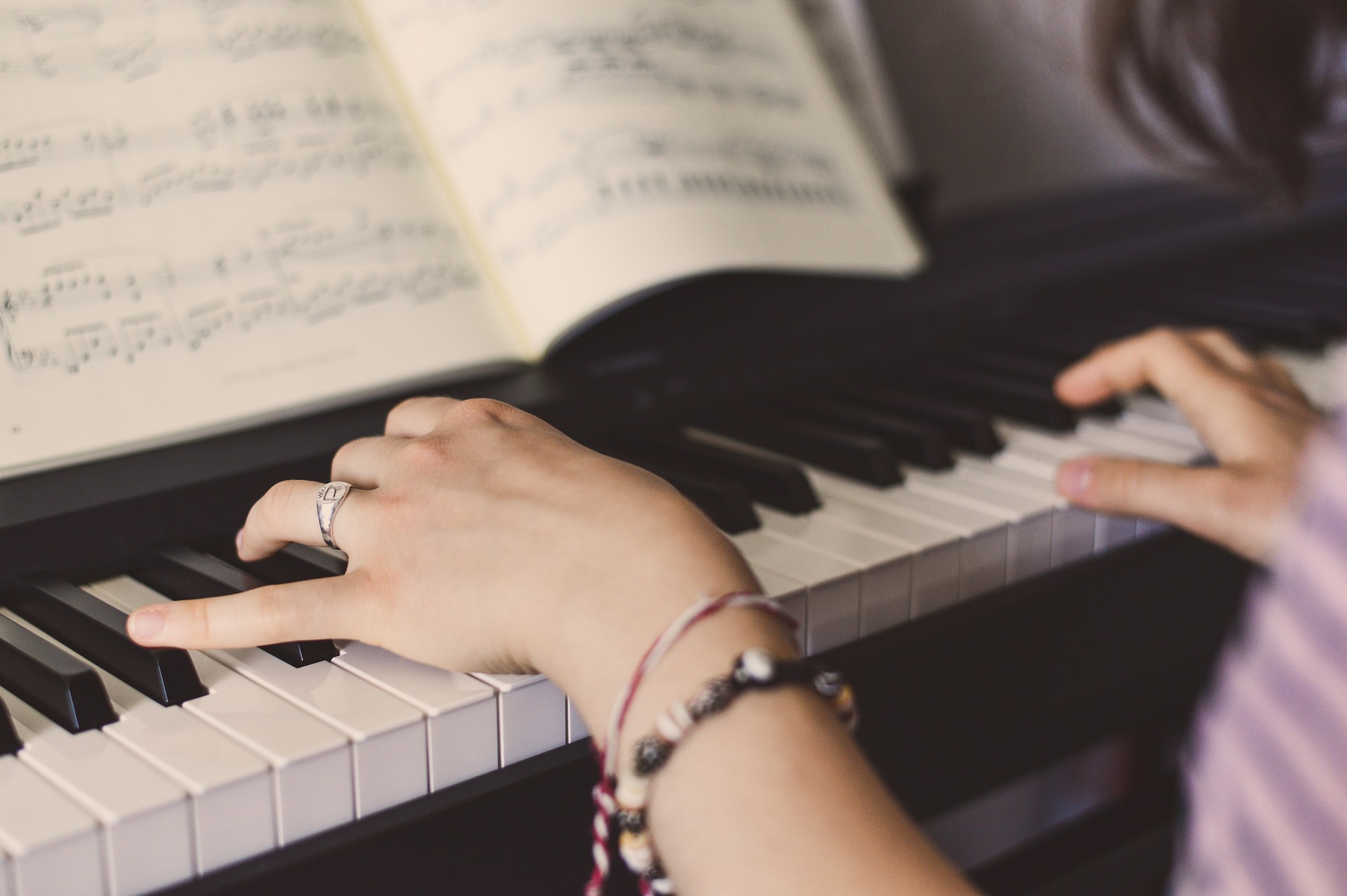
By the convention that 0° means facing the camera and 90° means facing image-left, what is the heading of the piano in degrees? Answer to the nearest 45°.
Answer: approximately 315°

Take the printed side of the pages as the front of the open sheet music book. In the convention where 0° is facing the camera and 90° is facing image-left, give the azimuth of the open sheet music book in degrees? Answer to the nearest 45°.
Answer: approximately 315°
